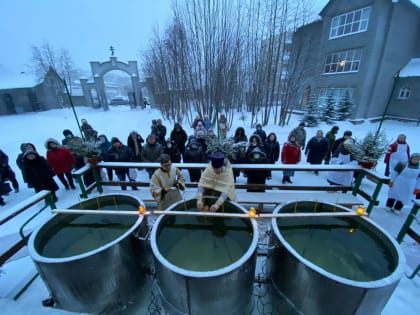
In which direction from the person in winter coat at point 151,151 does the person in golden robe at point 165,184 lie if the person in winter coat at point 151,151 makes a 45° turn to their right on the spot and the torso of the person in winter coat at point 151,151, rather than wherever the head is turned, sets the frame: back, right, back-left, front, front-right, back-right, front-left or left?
front-left

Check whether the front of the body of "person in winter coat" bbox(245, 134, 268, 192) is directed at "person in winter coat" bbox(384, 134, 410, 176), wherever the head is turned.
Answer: no

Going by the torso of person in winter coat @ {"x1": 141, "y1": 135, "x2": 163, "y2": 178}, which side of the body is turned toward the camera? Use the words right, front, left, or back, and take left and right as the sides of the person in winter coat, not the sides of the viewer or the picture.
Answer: front

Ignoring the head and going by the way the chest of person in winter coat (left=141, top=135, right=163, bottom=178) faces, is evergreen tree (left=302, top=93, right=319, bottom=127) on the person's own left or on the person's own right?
on the person's own left

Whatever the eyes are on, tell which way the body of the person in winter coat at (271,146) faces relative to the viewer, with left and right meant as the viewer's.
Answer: facing the viewer

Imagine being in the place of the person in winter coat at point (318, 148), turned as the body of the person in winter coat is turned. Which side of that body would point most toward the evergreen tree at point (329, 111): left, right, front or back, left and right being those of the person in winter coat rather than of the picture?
back

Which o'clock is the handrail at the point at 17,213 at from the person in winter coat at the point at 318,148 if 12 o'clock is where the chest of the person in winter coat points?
The handrail is roughly at 1 o'clock from the person in winter coat.

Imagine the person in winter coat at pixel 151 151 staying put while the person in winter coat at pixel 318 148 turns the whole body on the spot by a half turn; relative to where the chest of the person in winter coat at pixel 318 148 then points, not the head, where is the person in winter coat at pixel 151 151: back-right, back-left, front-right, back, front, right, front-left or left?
back-left

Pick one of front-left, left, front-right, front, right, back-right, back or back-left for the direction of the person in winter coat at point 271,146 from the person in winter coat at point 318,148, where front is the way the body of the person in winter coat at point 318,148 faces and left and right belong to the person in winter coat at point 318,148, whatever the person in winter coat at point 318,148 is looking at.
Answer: front-right

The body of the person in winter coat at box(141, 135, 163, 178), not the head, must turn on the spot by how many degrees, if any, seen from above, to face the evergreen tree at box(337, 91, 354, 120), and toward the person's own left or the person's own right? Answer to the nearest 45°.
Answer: approximately 90° to the person's own left

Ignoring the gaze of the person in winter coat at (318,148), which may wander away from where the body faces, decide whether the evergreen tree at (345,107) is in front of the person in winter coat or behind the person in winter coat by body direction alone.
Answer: behind

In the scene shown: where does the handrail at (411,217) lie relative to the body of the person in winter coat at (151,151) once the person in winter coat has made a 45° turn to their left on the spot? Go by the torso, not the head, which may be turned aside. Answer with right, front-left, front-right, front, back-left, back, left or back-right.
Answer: front

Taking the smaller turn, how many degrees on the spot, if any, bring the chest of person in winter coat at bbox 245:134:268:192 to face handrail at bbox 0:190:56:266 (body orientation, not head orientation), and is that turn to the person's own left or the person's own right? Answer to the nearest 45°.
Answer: approximately 45° to the person's own right

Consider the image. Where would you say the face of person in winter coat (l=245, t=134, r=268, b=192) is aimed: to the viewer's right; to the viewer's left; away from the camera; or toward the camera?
toward the camera

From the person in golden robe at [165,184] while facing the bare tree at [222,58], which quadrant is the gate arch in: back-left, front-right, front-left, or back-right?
front-left

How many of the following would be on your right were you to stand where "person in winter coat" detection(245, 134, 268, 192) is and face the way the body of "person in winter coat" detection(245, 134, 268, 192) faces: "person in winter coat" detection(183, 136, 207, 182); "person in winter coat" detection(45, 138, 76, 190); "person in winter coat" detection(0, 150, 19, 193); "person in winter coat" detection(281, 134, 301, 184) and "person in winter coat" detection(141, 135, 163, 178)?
4

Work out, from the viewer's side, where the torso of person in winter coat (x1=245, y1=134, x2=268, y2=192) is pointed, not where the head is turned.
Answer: toward the camera

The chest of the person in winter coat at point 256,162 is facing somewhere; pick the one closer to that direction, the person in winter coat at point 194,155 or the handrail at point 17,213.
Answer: the handrail

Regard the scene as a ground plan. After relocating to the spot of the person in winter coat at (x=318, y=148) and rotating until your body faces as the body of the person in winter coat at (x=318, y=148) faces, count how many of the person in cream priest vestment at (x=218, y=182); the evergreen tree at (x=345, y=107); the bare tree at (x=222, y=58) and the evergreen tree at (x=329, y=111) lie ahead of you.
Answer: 1
